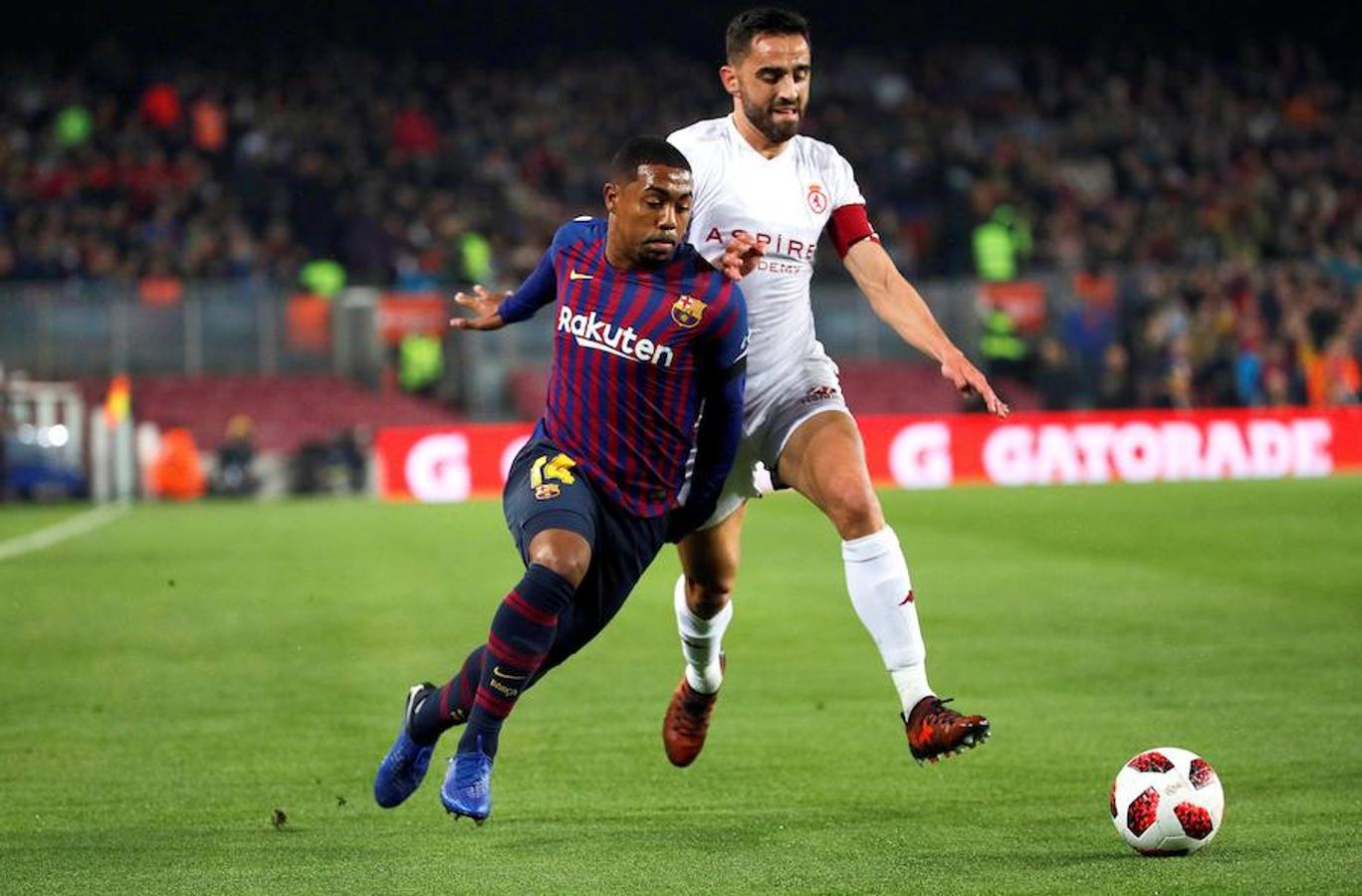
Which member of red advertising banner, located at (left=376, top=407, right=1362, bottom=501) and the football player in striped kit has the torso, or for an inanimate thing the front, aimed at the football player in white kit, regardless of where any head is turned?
the red advertising banner

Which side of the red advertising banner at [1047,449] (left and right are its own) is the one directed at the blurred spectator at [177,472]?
right

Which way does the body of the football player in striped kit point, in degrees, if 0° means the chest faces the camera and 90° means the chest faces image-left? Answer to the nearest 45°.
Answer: approximately 0°

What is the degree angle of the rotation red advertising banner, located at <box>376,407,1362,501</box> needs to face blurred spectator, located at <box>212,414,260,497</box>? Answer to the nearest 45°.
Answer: approximately 90° to its right

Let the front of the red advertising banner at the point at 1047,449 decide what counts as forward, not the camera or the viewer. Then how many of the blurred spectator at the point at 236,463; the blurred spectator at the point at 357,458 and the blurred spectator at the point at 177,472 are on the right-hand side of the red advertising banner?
3

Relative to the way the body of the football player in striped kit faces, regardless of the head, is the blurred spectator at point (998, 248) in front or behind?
behind

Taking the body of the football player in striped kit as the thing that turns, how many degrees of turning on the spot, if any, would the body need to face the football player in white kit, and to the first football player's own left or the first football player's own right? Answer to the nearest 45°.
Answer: approximately 135° to the first football player's own left

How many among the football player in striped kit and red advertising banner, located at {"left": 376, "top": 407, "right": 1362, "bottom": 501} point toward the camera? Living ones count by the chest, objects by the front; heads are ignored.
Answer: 2

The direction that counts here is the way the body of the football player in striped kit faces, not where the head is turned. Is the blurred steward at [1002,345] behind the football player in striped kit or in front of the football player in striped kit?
behind

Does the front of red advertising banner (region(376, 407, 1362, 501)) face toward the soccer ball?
yes

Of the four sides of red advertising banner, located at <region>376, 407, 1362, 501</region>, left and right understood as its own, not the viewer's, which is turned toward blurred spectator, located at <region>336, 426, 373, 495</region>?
right
